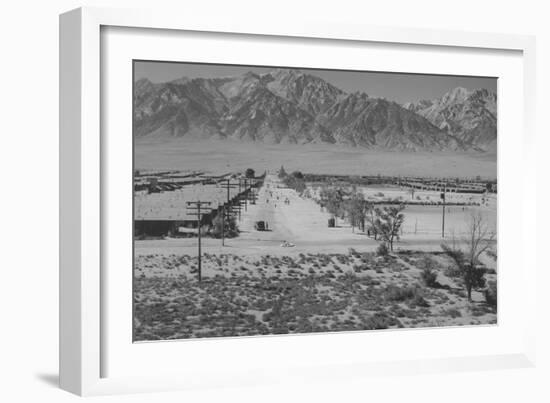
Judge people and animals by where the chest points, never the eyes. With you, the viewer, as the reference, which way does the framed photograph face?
facing the viewer and to the right of the viewer
